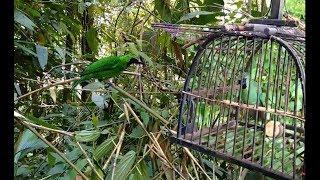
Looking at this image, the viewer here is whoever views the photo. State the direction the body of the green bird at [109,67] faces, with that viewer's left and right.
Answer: facing to the right of the viewer
